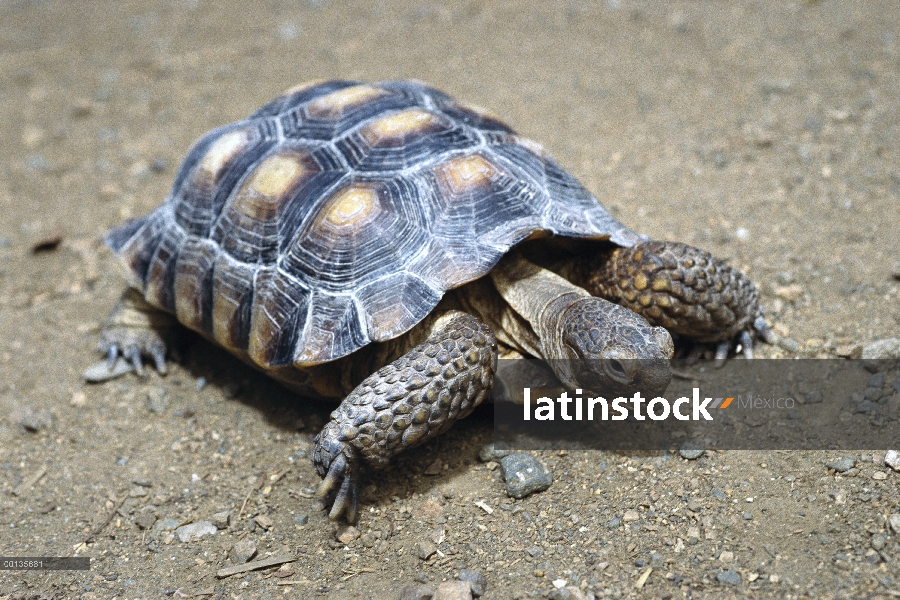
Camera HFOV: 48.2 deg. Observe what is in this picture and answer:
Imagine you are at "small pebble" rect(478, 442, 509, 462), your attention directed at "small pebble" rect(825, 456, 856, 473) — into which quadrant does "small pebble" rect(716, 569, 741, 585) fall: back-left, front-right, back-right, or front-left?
front-right

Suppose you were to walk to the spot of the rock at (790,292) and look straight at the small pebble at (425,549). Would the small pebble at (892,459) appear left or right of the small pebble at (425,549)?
left

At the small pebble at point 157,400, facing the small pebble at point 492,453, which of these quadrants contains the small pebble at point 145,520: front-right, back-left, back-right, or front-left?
front-right

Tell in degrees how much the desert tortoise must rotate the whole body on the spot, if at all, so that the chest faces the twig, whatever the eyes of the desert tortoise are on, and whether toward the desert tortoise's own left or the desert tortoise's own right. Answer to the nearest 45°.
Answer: approximately 90° to the desert tortoise's own right

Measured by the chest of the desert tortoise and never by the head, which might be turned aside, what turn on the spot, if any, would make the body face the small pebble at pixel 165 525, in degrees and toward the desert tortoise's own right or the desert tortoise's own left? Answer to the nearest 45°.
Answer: approximately 90° to the desert tortoise's own right

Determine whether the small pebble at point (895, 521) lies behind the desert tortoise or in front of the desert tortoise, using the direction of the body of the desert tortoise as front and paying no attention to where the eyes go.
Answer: in front

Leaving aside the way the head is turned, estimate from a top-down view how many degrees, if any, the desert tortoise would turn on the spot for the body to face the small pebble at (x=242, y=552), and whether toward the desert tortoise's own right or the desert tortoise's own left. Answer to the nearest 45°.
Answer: approximately 90° to the desert tortoise's own right

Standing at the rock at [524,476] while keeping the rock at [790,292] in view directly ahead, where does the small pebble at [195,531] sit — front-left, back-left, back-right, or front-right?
back-left

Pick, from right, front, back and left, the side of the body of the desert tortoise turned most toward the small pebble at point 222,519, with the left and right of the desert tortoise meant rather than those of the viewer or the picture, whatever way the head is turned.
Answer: right

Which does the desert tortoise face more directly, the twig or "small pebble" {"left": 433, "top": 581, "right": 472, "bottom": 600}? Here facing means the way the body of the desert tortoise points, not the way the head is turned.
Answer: the small pebble

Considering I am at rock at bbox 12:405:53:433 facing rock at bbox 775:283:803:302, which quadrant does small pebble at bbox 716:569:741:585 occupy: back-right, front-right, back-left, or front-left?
front-right

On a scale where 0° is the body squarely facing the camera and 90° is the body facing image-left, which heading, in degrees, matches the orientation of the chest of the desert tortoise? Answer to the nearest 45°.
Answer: approximately 315°

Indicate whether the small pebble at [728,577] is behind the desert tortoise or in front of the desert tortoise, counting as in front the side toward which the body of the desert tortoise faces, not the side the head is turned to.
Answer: in front
